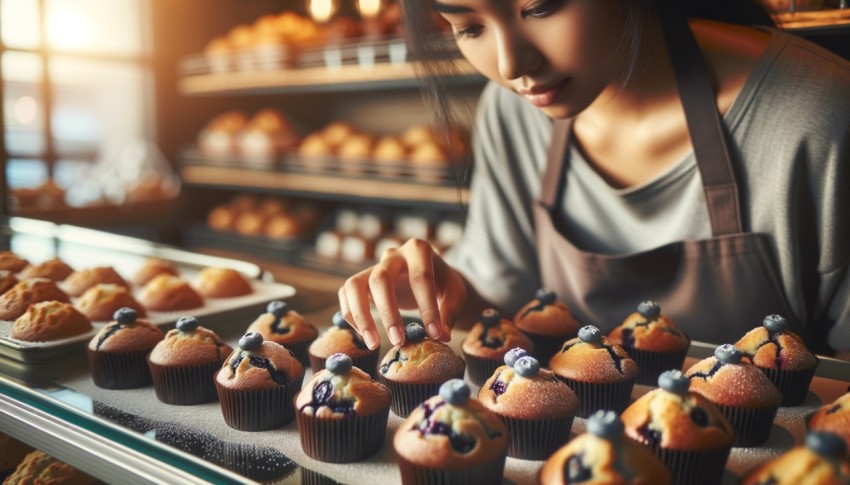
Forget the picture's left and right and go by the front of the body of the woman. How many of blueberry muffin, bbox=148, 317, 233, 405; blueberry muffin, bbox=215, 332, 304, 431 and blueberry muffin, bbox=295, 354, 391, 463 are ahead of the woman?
3

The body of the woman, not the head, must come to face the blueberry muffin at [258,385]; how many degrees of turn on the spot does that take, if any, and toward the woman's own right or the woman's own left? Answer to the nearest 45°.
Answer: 0° — they already face it

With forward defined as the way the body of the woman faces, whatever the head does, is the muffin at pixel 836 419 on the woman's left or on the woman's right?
on the woman's left

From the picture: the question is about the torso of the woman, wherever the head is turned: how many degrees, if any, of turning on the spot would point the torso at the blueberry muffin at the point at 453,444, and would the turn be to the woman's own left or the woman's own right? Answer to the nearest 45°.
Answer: approximately 45° to the woman's own left

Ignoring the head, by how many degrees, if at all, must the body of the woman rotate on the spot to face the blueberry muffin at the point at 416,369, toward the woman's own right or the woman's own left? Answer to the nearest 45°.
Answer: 0° — they already face it

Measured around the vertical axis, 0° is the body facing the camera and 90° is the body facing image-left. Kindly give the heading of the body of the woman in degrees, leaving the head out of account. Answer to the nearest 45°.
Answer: approximately 45°

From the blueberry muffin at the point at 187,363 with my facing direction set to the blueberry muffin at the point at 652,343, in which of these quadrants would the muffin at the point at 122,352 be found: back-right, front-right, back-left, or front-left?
back-left
